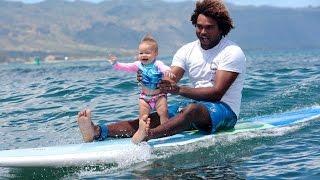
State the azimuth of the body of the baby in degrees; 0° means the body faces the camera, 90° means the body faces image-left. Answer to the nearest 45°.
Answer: approximately 0°

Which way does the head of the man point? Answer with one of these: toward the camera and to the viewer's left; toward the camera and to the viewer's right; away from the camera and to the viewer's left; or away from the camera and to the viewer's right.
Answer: toward the camera and to the viewer's left
